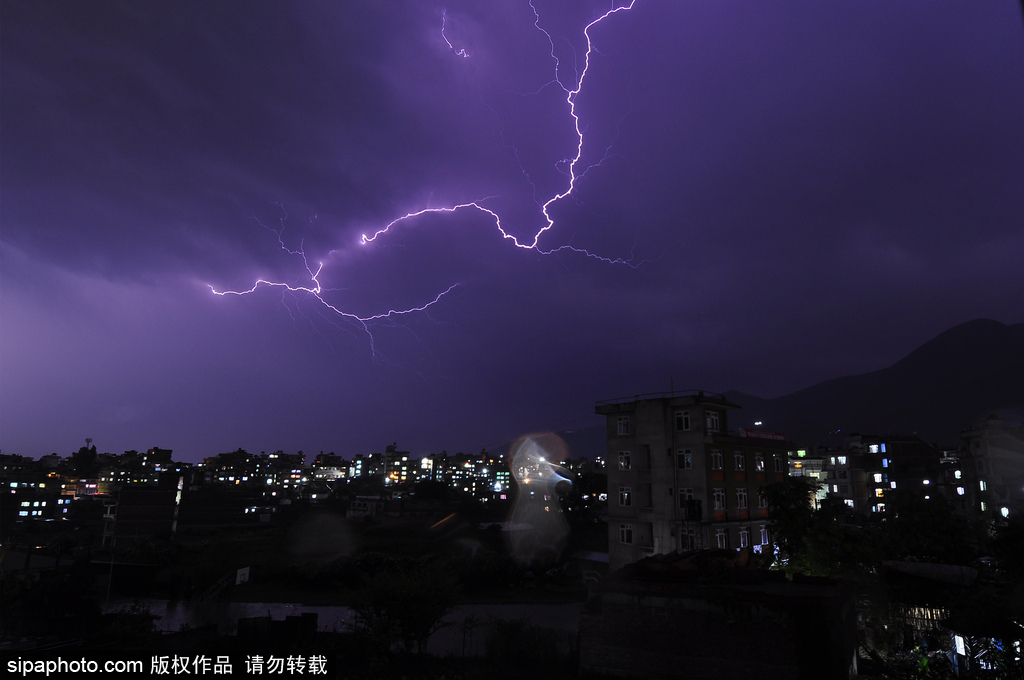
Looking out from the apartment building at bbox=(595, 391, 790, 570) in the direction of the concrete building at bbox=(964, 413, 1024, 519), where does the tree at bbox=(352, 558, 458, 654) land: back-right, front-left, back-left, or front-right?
back-right

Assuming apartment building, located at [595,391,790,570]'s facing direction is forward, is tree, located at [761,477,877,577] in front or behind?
in front

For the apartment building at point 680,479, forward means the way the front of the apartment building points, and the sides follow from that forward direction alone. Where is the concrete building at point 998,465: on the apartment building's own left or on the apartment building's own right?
on the apartment building's own left

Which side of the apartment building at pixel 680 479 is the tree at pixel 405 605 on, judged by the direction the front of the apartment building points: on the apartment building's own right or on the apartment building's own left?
on the apartment building's own right

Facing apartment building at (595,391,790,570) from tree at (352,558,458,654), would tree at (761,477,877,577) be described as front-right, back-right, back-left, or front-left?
front-right

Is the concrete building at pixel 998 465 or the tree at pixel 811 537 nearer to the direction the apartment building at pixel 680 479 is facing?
the tree

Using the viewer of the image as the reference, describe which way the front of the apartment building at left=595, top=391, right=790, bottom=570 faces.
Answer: facing the viewer and to the right of the viewer
